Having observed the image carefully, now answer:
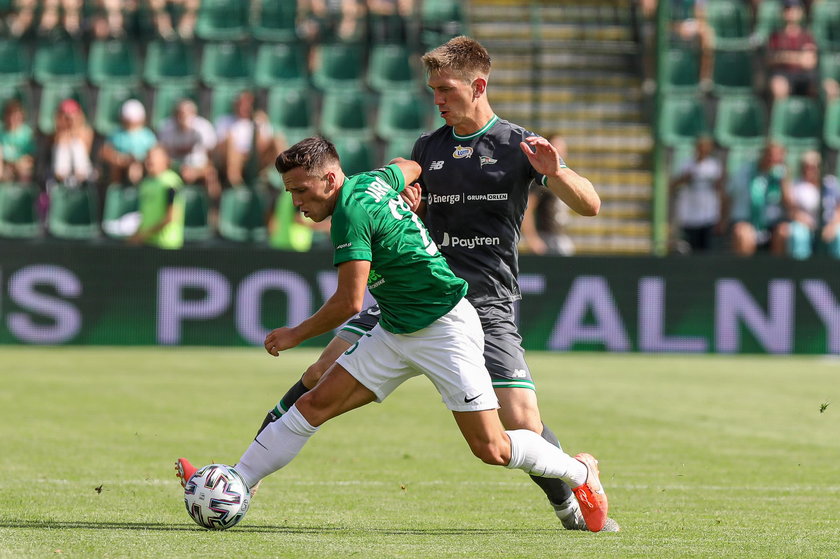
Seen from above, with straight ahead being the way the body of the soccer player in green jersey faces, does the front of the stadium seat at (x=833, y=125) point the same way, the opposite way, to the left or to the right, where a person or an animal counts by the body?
to the left

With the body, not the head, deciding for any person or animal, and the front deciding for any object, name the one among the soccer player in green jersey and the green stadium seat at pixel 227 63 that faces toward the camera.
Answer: the green stadium seat

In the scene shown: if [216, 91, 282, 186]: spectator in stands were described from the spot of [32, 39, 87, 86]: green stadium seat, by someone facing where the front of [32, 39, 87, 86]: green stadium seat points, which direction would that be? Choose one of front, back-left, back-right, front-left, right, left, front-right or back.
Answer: front-left

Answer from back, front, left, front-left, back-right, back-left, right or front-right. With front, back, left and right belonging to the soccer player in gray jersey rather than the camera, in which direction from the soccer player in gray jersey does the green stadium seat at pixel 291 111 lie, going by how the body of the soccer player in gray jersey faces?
back-right

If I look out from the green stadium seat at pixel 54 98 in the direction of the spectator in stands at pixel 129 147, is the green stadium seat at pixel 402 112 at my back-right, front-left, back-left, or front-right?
front-left

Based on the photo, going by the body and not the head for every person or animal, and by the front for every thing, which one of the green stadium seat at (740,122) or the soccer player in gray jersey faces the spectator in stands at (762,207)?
the green stadium seat

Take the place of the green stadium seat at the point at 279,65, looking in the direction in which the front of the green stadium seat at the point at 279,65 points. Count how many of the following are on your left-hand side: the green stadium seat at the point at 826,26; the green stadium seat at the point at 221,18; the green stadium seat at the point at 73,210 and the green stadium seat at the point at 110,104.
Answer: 1

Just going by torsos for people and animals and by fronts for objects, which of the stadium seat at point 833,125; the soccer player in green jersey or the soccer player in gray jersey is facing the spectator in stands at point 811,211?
the stadium seat

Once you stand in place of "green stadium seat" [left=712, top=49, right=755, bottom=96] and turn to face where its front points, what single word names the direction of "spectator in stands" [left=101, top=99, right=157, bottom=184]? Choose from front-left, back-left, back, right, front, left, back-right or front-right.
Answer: front-right

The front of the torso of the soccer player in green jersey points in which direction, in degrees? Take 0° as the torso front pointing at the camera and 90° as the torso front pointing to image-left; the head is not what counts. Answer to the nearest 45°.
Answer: approximately 90°

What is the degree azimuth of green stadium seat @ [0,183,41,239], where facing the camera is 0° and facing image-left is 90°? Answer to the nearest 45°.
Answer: approximately 0°

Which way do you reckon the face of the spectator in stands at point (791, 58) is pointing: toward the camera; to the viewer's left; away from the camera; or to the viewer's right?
toward the camera

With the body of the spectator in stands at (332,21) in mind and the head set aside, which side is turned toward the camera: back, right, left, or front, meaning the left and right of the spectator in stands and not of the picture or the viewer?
front

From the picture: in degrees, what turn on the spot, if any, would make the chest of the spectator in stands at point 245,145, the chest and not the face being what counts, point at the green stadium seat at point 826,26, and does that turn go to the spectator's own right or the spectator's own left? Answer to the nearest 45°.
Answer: approximately 90° to the spectator's own left

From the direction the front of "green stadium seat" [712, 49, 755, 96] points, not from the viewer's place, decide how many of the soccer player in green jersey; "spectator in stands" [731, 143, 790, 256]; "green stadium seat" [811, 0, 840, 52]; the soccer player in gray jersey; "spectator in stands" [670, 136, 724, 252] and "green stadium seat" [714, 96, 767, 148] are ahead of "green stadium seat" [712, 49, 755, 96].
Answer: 5

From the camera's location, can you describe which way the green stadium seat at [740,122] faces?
facing the viewer

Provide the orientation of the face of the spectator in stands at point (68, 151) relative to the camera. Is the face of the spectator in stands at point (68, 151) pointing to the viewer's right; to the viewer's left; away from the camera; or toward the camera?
toward the camera

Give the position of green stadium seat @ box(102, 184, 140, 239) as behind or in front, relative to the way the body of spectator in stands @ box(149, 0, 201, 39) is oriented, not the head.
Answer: in front

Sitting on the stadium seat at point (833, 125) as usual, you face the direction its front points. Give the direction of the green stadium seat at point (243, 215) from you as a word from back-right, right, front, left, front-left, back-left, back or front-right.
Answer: front-right

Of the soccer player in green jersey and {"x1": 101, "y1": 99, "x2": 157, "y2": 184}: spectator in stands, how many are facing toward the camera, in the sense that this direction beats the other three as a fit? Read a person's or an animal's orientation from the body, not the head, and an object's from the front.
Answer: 1
